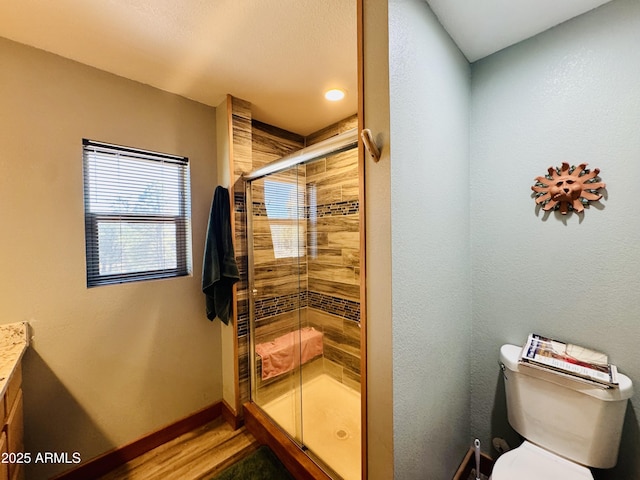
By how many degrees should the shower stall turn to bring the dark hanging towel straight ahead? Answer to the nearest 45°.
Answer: approximately 45° to its right

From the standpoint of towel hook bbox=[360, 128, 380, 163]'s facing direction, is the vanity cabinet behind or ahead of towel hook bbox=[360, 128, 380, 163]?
ahead

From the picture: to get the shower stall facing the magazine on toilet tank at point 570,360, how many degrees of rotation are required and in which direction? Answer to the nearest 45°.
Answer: approximately 90° to its left

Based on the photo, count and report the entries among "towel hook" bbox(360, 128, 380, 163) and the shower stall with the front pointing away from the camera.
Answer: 0

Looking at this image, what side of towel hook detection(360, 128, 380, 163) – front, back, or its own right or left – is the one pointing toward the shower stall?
right

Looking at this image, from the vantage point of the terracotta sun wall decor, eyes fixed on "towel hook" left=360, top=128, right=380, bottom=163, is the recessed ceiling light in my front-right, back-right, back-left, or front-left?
front-right

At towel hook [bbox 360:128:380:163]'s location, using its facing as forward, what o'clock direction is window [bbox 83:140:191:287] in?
The window is roughly at 2 o'clock from the towel hook.

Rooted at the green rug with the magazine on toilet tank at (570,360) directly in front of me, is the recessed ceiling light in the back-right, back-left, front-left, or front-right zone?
front-left

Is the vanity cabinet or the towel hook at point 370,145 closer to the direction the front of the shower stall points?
the vanity cabinet

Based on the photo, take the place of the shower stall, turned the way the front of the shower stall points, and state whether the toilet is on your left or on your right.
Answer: on your left

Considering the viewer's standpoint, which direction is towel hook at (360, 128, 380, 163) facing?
facing the viewer and to the left of the viewer
